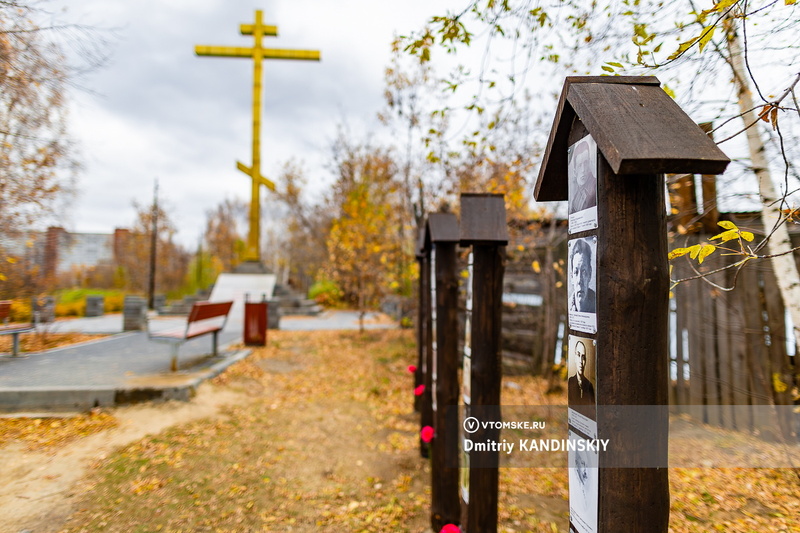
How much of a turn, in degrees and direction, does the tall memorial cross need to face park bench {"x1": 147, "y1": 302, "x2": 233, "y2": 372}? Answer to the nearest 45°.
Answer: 0° — it already faces it

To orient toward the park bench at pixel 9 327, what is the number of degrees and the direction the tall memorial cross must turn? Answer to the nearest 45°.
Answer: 0° — it already faces it

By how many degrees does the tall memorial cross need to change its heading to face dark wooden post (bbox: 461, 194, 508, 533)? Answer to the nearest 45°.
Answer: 0° — it already faces it

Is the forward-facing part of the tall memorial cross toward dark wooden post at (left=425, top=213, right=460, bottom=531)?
yes

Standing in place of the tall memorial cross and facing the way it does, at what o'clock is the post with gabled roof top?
The post with gabled roof top is roughly at 12 o'clock from the tall memorial cross.

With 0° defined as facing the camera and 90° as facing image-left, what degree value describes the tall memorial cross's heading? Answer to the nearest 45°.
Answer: approximately 0°
